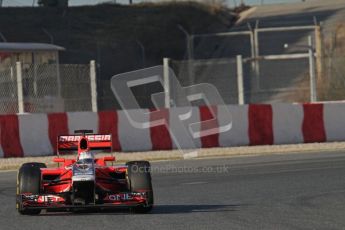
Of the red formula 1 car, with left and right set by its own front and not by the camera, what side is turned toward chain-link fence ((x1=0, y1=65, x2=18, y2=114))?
back

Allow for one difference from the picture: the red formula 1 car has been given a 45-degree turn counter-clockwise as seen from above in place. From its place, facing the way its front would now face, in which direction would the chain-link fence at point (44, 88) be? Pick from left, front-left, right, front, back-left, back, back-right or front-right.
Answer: back-left

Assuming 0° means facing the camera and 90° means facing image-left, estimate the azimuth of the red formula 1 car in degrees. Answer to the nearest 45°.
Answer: approximately 0°

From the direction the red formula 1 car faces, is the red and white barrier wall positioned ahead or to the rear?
to the rear
